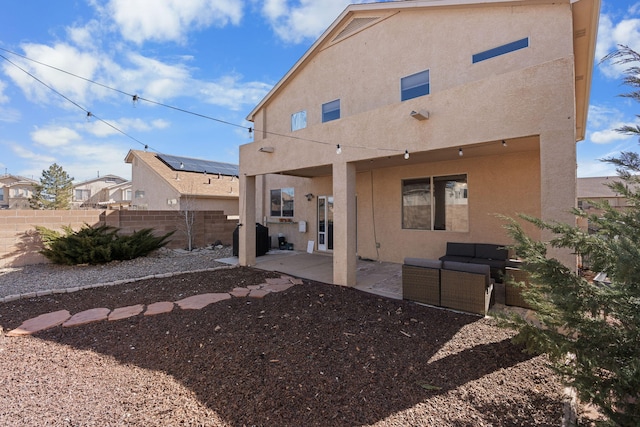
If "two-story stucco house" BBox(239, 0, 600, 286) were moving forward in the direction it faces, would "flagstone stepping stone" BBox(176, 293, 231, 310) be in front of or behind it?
behind

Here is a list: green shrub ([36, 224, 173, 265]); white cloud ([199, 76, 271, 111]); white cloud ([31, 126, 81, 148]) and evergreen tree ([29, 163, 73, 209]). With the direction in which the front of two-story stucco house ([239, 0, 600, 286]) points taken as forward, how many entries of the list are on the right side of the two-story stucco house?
0

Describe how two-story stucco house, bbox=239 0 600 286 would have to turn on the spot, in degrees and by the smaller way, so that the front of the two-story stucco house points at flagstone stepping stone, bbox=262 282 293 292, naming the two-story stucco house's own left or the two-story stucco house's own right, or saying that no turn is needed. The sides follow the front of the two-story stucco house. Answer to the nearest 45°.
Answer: approximately 180°

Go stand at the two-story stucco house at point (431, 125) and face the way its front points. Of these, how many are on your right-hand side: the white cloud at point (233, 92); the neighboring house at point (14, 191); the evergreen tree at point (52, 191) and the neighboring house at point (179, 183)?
0

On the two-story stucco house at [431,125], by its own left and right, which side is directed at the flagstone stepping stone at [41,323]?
back

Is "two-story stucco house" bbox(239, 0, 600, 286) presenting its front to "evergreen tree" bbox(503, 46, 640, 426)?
no

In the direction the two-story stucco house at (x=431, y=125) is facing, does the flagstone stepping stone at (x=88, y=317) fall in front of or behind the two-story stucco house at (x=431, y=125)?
behind

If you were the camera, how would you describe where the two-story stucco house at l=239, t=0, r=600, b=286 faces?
facing away from the viewer and to the right of the viewer

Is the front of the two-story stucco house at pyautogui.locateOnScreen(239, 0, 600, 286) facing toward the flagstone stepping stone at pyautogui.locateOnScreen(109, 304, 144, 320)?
no

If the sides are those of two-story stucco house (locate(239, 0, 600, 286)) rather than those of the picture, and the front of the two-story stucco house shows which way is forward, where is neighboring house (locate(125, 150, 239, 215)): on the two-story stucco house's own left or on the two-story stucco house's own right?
on the two-story stucco house's own left
